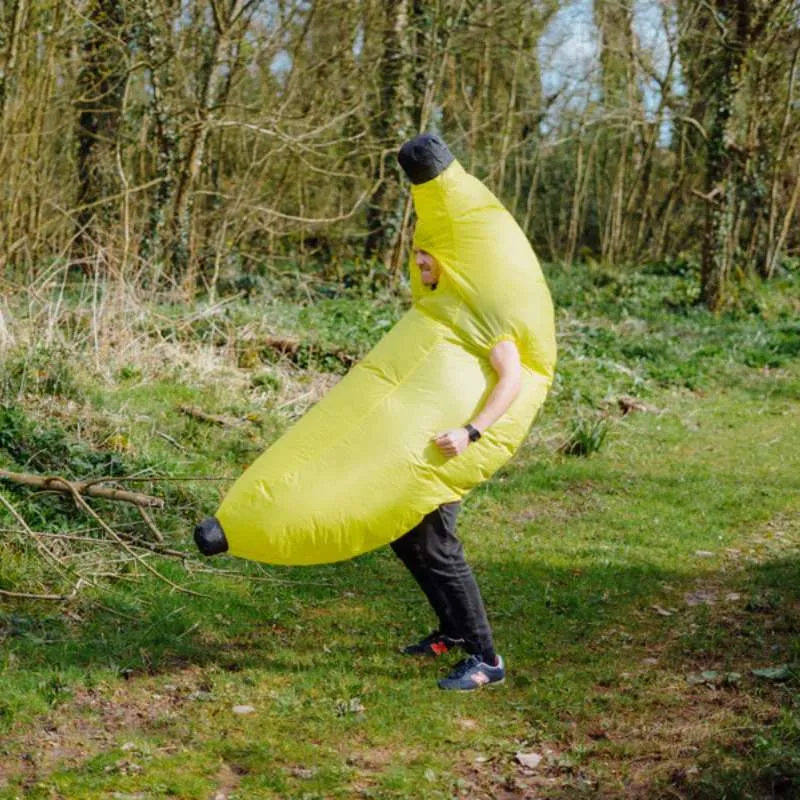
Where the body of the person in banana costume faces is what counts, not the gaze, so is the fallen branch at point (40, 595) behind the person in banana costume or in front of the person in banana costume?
in front

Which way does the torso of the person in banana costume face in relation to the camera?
to the viewer's left

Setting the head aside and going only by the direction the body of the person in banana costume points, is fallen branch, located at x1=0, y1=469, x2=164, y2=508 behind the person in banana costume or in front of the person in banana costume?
in front

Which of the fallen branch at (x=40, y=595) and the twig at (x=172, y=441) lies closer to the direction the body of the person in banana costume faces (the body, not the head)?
the fallen branch

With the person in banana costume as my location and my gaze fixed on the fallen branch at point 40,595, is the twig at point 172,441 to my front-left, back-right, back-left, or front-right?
front-right

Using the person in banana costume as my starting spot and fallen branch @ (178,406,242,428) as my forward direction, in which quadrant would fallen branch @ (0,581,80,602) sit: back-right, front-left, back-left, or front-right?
front-left

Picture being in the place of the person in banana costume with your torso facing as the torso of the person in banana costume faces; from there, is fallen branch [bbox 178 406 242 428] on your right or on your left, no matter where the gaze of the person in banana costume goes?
on your right
